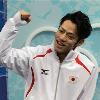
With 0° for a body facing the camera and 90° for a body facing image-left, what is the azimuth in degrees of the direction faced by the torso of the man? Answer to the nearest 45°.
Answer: approximately 0°
